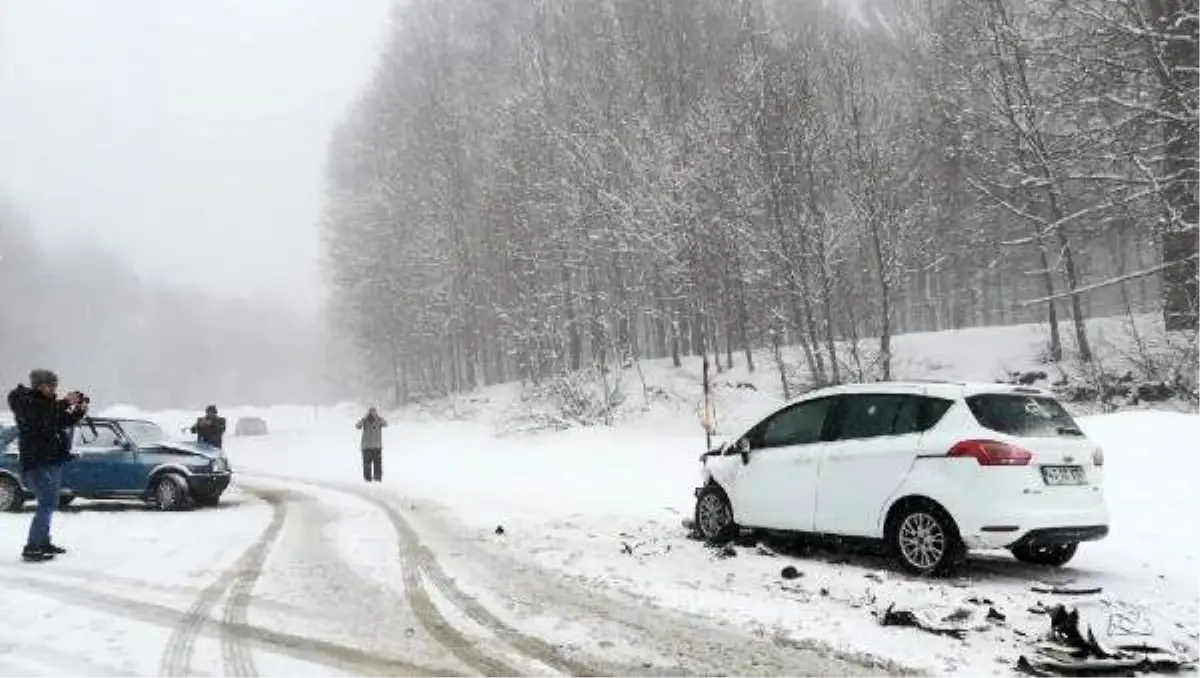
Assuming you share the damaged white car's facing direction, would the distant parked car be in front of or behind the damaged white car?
in front

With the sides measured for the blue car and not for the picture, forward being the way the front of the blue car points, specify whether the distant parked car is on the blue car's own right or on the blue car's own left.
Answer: on the blue car's own left

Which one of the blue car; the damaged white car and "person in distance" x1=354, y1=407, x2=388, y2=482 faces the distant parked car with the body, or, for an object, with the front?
the damaged white car

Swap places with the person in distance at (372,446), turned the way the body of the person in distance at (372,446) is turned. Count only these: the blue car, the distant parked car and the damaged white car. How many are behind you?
1

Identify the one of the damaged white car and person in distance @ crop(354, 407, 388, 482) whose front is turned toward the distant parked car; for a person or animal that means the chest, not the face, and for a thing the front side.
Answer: the damaged white car

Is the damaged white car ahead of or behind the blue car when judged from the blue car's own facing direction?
ahead

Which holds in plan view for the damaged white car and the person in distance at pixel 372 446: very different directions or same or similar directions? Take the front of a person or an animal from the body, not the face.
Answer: very different directions

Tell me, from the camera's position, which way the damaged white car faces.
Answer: facing away from the viewer and to the left of the viewer

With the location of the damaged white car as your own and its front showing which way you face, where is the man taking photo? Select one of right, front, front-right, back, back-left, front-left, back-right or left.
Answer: front-left

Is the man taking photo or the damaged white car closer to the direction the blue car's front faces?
the damaged white car

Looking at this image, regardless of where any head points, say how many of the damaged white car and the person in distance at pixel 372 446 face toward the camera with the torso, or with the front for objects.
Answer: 1

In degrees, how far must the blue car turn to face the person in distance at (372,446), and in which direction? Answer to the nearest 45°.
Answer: approximately 90° to its left

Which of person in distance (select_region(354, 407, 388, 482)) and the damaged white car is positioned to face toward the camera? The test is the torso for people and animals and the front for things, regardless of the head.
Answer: the person in distance

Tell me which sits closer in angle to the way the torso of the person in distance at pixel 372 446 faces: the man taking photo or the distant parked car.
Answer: the man taking photo

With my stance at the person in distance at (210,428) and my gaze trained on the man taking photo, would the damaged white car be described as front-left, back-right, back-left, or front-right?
front-left

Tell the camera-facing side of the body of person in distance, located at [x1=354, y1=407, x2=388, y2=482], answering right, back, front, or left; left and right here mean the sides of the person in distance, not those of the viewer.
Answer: front

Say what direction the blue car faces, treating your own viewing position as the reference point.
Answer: facing the viewer and to the right of the viewer

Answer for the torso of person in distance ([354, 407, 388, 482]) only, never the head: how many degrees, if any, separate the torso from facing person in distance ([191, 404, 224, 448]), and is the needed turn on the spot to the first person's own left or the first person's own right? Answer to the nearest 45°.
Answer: approximately 90° to the first person's own right
